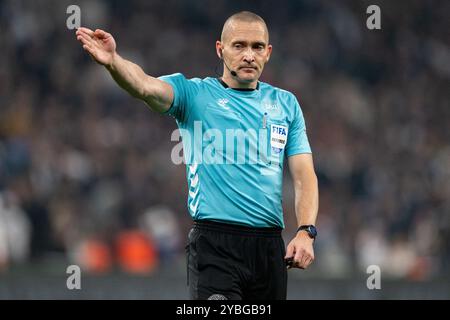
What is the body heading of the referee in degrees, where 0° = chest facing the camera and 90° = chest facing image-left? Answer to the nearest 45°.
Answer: approximately 315°
